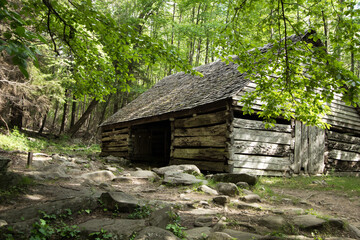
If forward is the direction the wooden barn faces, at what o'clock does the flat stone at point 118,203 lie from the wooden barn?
The flat stone is roughly at 11 o'clock from the wooden barn.

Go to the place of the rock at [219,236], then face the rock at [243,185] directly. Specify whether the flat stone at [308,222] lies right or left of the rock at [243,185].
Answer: right

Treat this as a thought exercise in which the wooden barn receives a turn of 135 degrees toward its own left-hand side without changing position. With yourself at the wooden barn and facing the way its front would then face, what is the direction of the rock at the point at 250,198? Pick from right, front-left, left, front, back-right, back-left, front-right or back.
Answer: right

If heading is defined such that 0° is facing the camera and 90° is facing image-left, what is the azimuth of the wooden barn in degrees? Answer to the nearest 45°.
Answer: approximately 45°

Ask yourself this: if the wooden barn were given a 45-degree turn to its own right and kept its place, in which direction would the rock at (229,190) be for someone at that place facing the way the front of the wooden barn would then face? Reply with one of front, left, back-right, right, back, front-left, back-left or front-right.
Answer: left

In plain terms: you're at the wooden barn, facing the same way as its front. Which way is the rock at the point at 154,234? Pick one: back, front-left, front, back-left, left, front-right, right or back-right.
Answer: front-left

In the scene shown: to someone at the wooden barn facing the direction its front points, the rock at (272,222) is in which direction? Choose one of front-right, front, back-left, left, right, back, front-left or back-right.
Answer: front-left

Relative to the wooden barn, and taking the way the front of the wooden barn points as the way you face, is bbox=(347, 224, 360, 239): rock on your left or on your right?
on your left

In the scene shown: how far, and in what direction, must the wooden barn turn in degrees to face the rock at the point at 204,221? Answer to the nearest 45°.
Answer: approximately 45° to its left

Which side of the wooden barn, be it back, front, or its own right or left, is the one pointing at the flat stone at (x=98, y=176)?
front

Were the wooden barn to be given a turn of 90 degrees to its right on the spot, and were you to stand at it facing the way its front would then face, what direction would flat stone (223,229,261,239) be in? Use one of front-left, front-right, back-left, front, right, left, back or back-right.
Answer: back-left

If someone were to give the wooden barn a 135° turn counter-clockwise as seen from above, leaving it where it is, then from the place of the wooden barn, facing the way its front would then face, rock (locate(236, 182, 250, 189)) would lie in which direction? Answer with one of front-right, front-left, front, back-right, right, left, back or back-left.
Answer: right

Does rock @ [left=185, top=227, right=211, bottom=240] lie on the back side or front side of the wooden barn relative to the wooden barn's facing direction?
on the front side

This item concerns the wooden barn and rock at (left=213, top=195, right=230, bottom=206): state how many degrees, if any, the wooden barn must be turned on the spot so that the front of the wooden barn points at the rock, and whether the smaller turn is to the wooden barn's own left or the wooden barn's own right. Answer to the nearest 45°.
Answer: approximately 45° to the wooden barn's own left

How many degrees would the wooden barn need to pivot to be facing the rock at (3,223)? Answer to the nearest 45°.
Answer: approximately 45° to its left
